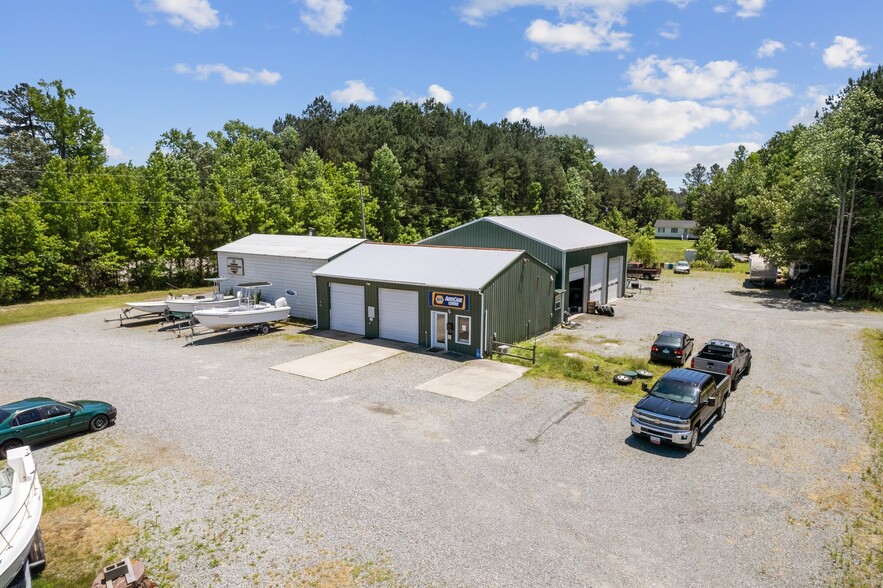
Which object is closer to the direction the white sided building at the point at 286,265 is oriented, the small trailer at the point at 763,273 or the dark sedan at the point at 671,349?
the dark sedan

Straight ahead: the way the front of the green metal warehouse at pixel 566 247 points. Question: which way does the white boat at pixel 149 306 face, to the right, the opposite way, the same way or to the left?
to the right

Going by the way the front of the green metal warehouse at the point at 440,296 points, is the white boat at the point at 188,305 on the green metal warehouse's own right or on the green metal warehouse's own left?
on the green metal warehouse's own right

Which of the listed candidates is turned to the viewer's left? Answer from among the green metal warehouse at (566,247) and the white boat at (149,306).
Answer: the white boat

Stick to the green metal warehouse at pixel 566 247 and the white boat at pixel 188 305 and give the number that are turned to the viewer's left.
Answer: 1

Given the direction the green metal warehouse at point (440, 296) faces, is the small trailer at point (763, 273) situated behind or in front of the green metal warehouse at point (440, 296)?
behind

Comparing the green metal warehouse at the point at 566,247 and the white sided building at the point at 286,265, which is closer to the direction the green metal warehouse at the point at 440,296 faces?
the white sided building

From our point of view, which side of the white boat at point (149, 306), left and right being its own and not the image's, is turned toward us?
left

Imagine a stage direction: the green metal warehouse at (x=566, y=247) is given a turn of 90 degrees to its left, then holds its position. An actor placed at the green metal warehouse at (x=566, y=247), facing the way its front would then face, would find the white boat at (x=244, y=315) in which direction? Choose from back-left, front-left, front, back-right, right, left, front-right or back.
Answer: back

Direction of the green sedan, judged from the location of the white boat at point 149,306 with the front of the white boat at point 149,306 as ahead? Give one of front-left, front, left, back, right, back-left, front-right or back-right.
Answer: left

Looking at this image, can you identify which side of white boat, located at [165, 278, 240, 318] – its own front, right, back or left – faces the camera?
left

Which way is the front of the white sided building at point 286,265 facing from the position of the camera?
facing the viewer and to the left of the viewer

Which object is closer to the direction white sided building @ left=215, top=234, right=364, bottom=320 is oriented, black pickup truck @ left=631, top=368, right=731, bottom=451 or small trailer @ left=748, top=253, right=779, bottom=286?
the black pickup truck
